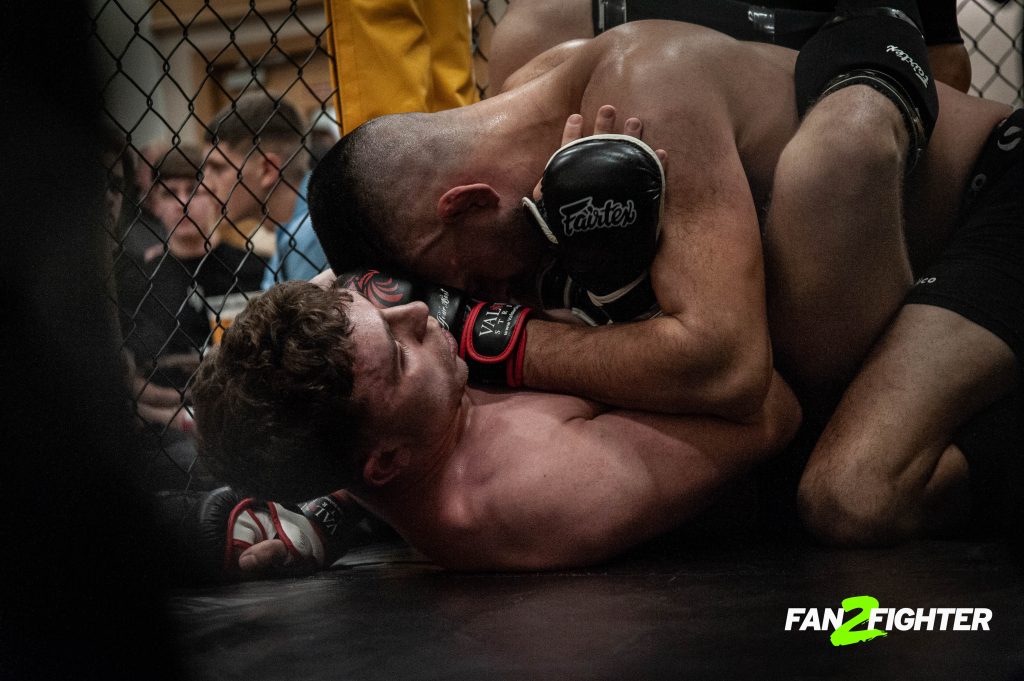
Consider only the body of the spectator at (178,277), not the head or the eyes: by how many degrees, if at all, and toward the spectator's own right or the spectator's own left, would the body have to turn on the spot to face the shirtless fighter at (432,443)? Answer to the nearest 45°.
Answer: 0° — they already face them

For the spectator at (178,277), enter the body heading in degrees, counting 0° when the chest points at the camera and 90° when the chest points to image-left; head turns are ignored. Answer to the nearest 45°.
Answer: approximately 0°
